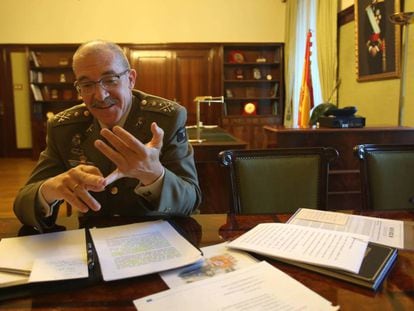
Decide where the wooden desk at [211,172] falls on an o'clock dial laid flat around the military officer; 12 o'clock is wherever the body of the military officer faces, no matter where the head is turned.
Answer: The wooden desk is roughly at 7 o'clock from the military officer.

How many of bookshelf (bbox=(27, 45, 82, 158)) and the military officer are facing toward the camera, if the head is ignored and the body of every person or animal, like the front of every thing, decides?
2

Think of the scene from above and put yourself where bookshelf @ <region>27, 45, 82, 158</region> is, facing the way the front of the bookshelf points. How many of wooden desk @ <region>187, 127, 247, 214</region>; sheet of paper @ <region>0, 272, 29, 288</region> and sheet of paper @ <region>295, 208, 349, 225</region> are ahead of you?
3

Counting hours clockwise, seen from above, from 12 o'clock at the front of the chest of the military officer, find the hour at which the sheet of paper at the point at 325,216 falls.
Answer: The sheet of paper is roughly at 10 o'clock from the military officer.

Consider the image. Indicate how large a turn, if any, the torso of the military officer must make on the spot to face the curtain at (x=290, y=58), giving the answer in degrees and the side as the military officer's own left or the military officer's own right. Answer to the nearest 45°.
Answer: approximately 135° to the military officer's own left

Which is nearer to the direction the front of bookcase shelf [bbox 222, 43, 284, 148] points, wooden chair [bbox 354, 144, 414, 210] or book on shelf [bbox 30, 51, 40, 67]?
the wooden chair

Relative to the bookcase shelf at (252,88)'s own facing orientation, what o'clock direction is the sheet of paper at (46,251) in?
The sheet of paper is roughly at 12 o'clock from the bookcase shelf.

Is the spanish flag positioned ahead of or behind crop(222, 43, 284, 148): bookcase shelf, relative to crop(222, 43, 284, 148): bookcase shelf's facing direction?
ahead

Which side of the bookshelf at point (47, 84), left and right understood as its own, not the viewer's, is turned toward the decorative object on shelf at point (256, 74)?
left

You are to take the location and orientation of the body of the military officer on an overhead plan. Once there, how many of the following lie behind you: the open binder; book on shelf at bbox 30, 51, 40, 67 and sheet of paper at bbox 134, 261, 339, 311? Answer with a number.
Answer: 1

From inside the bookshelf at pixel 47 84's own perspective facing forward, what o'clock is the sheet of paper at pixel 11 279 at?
The sheet of paper is roughly at 12 o'clock from the bookshelf.

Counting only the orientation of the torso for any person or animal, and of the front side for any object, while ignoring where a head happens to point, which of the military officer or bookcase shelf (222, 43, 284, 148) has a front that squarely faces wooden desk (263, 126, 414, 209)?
the bookcase shelf
